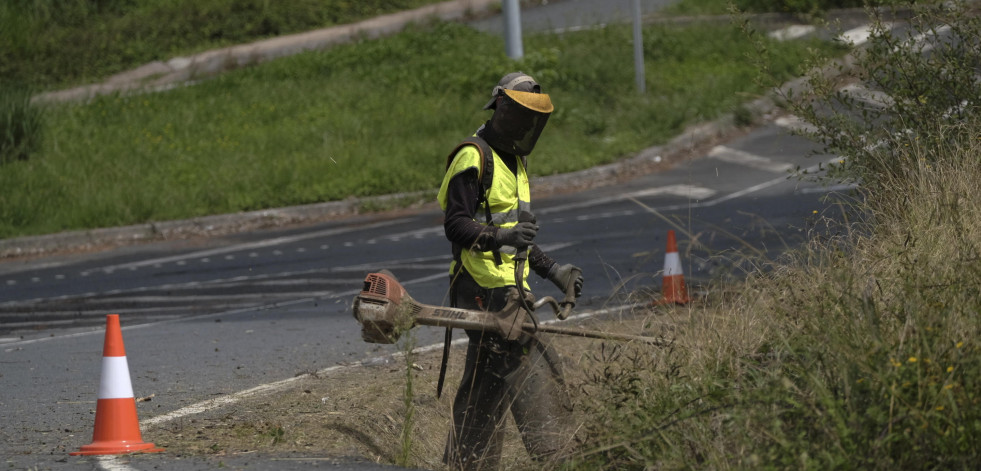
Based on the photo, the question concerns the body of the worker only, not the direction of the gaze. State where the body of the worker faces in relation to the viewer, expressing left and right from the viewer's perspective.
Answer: facing the viewer and to the right of the viewer

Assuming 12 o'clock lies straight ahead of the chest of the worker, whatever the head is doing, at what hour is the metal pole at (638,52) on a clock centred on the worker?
The metal pole is roughly at 8 o'clock from the worker.

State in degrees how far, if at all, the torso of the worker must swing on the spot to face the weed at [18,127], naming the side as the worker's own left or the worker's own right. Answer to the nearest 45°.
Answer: approximately 180°

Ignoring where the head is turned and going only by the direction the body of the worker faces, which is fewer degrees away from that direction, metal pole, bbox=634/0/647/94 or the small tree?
the small tree

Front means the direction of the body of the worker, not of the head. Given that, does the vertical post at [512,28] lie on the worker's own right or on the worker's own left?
on the worker's own left

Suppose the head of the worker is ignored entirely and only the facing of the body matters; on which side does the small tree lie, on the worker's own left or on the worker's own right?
on the worker's own left

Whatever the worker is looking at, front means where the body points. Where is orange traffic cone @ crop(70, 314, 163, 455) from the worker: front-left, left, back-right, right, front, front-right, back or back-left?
back-right

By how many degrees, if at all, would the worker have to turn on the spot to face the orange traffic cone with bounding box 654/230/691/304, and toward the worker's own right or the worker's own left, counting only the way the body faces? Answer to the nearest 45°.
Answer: approximately 135° to the worker's own left
